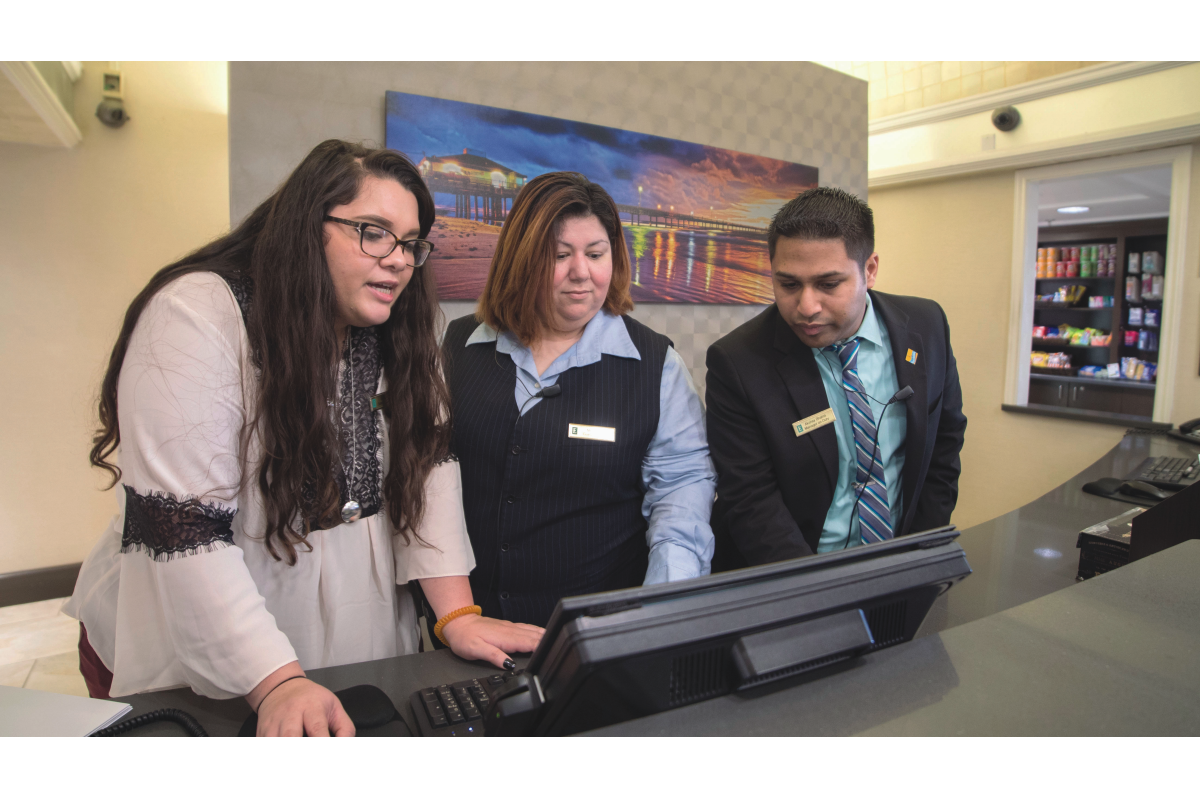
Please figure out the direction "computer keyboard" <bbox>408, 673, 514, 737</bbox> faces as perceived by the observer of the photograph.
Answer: facing away from the viewer and to the left of the viewer

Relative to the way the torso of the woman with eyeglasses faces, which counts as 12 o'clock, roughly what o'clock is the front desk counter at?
The front desk counter is roughly at 12 o'clock from the woman with eyeglasses.

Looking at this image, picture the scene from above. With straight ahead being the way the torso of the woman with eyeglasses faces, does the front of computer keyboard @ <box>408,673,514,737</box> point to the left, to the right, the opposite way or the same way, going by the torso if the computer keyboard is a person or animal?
the opposite way

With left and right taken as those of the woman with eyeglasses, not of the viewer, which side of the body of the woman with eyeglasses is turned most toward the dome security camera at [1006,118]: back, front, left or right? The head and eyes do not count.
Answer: left

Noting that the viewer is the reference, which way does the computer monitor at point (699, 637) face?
facing away from the viewer and to the left of the viewer

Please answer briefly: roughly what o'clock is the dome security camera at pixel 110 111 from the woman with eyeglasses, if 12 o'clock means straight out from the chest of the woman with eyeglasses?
The dome security camera is roughly at 7 o'clock from the woman with eyeglasses.
